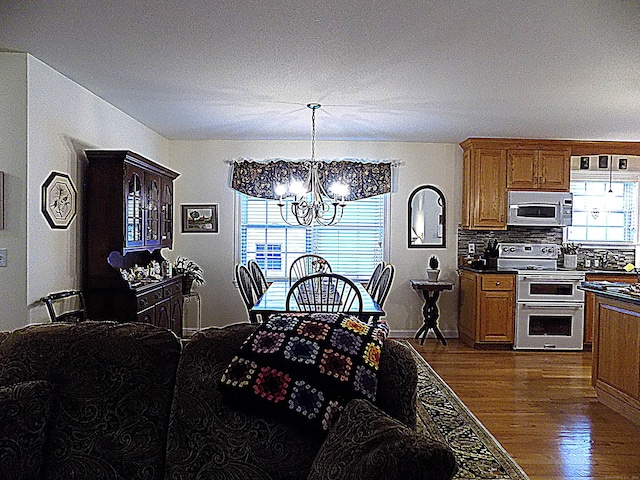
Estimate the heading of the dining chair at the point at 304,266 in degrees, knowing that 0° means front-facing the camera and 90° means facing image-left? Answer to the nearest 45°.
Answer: approximately 0°

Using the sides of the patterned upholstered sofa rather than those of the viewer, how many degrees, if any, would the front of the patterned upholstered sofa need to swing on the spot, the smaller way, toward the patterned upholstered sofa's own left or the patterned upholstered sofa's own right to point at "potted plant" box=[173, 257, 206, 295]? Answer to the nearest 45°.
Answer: approximately 180°

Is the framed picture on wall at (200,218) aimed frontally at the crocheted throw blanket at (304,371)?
yes

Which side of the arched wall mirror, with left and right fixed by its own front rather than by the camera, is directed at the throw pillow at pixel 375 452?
front

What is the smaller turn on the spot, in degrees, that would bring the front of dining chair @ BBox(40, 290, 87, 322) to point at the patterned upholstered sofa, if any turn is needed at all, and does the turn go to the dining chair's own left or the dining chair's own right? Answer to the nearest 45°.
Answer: approximately 45° to the dining chair's own right

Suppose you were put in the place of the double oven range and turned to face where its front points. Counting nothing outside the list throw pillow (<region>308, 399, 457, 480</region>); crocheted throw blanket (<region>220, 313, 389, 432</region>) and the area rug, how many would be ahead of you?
3

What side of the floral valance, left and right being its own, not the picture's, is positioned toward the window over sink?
left

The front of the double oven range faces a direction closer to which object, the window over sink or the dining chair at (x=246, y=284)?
the dining chair

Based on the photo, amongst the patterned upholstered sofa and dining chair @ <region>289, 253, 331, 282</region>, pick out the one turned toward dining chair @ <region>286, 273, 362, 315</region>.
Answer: dining chair @ <region>289, 253, 331, 282</region>

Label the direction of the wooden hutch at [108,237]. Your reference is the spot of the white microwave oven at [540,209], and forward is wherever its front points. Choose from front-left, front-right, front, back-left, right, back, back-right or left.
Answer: front-right

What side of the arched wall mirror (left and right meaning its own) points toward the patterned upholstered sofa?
front
